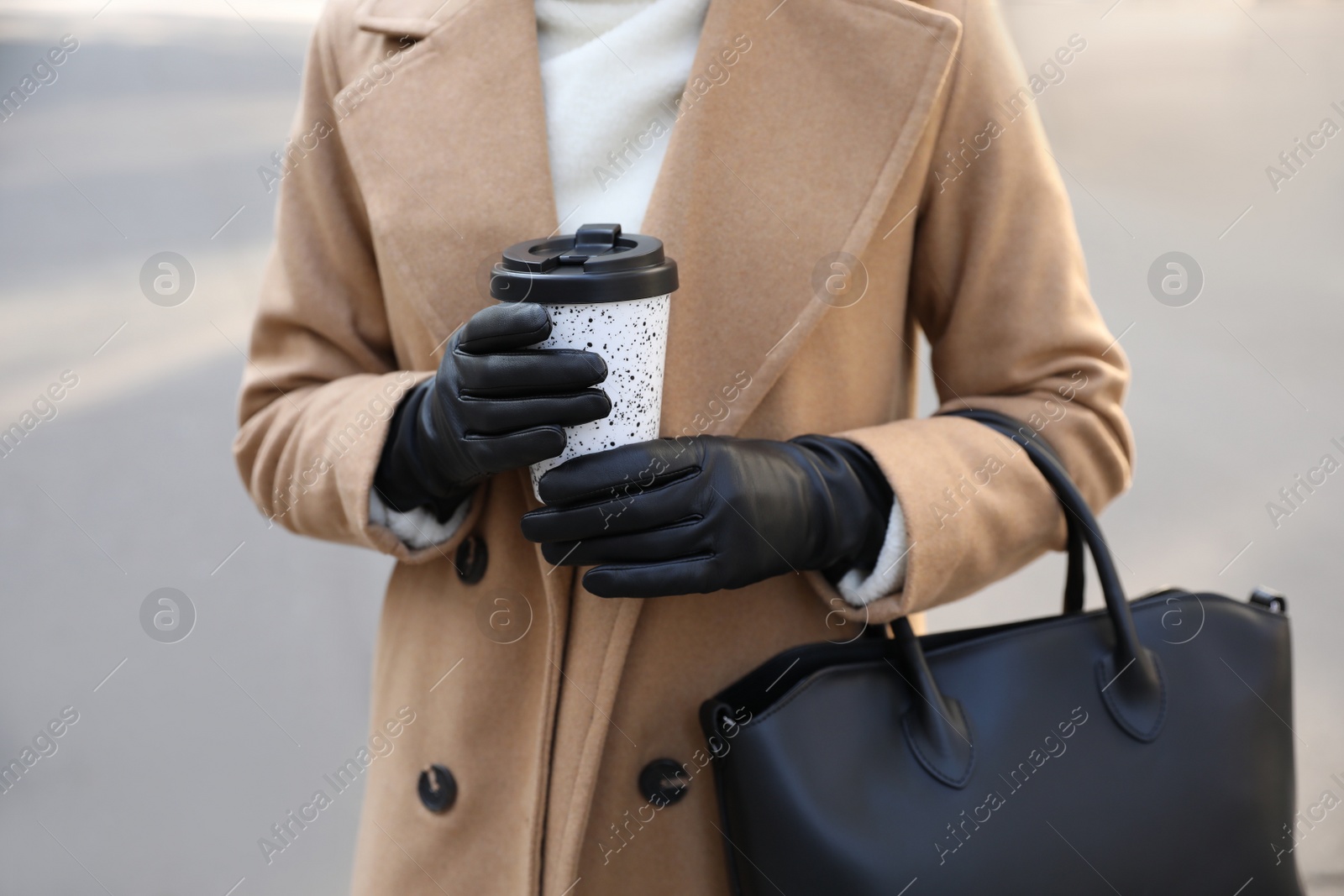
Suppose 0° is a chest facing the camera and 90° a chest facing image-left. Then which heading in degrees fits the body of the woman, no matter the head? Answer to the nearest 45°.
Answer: approximately 0°
